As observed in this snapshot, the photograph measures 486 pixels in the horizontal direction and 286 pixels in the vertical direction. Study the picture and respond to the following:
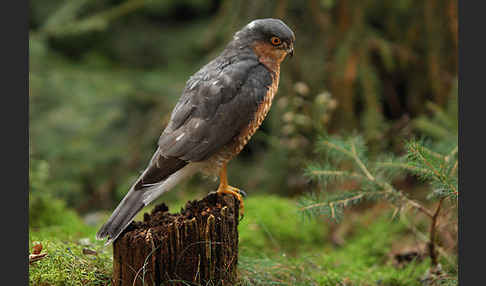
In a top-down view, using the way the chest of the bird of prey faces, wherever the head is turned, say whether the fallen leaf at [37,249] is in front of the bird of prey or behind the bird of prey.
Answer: behind

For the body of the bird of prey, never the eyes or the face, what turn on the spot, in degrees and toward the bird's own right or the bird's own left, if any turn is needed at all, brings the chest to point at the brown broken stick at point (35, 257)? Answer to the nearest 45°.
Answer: approximately 180°

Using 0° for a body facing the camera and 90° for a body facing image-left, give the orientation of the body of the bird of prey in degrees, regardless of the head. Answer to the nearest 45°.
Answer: approximately 270°
